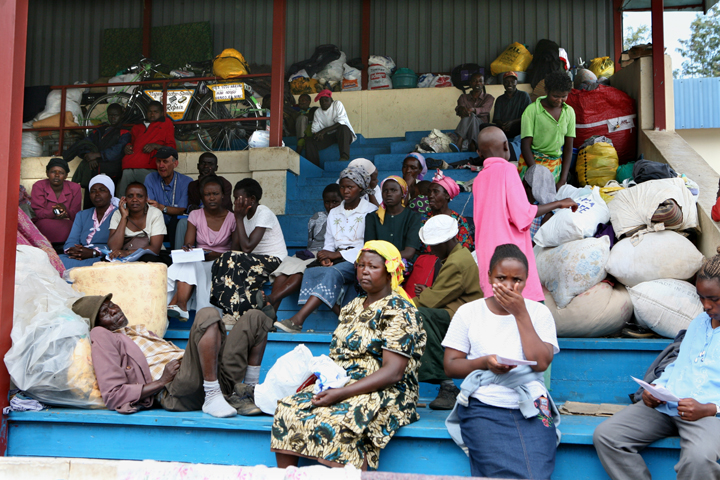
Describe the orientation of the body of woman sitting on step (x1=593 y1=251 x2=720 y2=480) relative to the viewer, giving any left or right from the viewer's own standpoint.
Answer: facing the viewer and to the left of the viewer

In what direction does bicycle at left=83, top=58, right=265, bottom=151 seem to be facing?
to the viewer's left

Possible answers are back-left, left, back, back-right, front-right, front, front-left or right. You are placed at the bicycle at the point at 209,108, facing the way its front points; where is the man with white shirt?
back-left

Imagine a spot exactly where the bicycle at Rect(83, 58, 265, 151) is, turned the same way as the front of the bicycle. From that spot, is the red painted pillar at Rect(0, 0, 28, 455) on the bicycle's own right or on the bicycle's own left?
on the bicycle's own left

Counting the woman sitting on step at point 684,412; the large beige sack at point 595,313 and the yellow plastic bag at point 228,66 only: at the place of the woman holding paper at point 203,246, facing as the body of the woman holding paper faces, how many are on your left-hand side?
2

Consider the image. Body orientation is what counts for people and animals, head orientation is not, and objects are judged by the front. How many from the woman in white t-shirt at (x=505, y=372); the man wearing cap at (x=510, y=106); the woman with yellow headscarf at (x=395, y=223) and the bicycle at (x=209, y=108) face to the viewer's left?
1

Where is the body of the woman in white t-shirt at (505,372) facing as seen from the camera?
toward the camera

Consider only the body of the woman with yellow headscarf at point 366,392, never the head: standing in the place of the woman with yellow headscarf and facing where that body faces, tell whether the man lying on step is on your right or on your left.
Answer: on your right

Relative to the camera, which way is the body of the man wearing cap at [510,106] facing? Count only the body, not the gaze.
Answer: toward the camera

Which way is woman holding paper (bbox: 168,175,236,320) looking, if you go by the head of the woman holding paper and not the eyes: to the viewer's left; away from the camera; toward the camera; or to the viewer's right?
toward the camera

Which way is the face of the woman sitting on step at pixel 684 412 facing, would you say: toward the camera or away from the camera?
toward the camera

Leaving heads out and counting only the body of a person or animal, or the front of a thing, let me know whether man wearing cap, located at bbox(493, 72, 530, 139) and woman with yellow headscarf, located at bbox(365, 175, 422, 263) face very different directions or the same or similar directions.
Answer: same or similar directions

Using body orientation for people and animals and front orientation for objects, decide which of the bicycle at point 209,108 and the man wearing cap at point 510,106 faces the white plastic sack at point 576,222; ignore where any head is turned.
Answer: the man wearing cap

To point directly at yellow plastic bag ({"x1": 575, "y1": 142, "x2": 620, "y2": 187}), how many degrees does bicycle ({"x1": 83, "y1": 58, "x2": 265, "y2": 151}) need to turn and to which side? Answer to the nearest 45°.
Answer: approximately 135° to its left

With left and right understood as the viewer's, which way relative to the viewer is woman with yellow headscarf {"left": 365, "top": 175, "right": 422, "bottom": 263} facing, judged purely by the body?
facing the viewer

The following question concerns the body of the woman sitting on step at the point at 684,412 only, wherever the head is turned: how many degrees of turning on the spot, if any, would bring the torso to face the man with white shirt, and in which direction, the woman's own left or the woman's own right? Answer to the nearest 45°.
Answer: approximately 90° to the woman's own right

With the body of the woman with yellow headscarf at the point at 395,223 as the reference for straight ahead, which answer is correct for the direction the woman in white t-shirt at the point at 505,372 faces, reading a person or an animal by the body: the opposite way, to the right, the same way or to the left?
the same way

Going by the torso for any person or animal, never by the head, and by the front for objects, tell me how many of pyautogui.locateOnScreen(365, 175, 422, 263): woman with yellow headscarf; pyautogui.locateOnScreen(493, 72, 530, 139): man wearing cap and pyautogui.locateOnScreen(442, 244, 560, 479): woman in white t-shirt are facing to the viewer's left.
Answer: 0

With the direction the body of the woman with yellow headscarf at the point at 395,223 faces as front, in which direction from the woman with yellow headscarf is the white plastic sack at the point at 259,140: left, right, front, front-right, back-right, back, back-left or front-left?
back-right

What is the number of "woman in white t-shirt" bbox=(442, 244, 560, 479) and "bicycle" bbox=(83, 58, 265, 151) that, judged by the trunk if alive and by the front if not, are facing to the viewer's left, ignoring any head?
1
